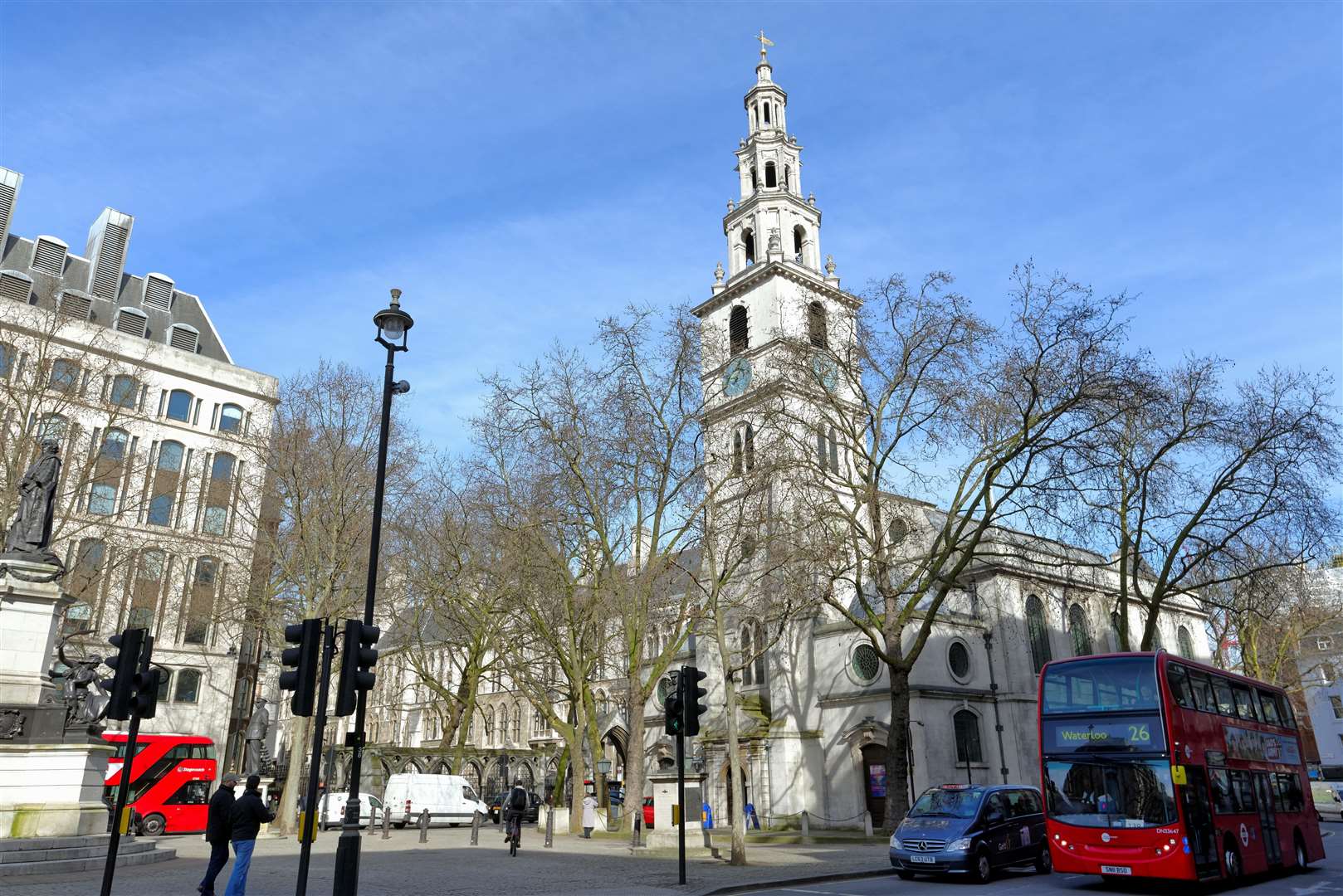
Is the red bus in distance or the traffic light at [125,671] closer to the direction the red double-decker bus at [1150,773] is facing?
the traffic light

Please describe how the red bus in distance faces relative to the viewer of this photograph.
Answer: facing to the right of the viewer

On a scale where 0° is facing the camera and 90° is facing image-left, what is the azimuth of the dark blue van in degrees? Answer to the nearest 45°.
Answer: approximately 45°

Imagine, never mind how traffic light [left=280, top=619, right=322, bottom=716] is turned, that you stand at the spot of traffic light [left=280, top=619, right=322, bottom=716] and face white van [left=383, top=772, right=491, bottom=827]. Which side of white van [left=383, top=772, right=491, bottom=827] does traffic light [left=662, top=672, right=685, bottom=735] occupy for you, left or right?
right

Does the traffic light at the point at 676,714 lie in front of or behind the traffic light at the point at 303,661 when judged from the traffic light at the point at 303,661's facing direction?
behind

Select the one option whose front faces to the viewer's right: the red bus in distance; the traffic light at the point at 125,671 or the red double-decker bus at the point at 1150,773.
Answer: the red bus in distance
